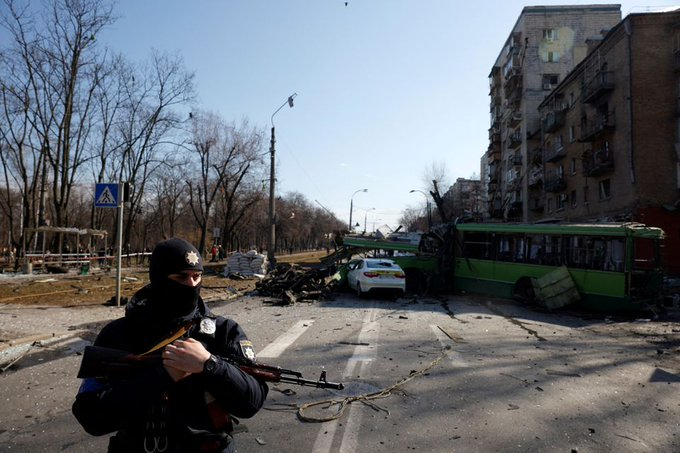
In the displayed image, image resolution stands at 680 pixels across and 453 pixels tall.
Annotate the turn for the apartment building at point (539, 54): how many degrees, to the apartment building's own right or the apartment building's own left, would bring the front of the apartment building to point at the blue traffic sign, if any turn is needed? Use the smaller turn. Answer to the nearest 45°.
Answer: approximately 45° to the apartment building's own left

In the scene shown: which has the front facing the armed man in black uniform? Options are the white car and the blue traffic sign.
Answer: the blue traffic sign

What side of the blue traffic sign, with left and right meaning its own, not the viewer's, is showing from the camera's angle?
front

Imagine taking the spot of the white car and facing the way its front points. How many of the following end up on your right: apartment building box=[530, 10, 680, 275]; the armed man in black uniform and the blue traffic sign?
1

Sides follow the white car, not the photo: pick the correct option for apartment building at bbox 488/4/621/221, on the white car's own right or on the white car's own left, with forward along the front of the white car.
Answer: on the white car's own right

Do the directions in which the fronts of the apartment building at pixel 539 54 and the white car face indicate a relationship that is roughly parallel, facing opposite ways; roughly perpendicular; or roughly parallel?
roughly perpendicular

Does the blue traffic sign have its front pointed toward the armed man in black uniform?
yes

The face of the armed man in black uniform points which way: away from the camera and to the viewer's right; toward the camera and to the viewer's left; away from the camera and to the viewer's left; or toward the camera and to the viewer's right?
toward the camera and to the viewer's right

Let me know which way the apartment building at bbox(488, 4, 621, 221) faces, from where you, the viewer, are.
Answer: facing the viewer and to the left of the viewer

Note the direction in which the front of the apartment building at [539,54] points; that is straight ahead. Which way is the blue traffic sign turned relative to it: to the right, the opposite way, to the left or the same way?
to the left
